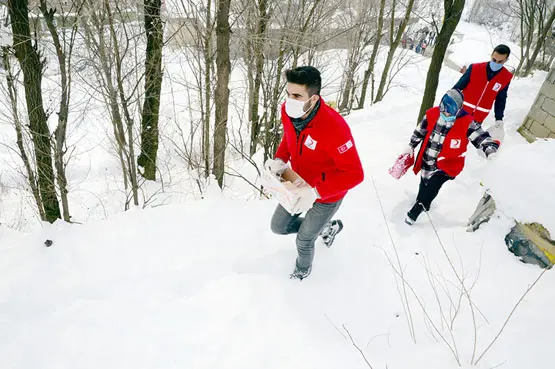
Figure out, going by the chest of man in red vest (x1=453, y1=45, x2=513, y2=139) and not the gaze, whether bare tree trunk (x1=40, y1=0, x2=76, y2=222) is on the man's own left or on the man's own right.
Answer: on the man's own right

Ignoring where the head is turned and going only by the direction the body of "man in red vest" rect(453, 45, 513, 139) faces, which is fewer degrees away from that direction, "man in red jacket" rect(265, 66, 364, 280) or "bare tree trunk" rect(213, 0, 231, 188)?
the man in red jacket

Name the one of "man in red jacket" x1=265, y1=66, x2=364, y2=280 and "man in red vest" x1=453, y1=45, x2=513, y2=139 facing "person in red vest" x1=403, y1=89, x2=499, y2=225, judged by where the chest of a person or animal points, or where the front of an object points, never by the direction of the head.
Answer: "man in red vest" x1=453, y1=45, x2=513, y2=139

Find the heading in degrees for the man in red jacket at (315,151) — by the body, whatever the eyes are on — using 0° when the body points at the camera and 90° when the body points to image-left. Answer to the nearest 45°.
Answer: approximately 45°

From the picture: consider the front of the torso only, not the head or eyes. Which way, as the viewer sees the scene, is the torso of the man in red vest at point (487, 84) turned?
toward the camera

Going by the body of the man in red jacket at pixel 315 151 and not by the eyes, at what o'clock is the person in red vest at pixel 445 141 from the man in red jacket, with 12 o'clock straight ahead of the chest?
The person in red vest is roughly at 6 o'clock from the man in red jacket.

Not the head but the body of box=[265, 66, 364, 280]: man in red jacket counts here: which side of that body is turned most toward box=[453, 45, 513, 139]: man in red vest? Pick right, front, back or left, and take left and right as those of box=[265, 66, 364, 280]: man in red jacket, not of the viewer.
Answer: back

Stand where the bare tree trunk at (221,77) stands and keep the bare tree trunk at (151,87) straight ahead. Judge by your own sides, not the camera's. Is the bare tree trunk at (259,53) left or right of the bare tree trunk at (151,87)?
right

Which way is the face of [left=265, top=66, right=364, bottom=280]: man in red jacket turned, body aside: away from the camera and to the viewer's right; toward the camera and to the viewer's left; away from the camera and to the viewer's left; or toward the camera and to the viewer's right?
toward the camera and to the viewer's left

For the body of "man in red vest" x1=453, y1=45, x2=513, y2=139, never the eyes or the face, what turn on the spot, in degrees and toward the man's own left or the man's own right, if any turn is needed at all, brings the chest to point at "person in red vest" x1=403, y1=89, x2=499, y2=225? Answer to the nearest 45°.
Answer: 0° — they already face them

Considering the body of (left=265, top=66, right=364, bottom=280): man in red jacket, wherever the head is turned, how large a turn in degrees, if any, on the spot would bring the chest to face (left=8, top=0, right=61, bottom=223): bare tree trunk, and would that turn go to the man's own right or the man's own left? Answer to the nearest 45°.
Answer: approximately 90° to the man's own right

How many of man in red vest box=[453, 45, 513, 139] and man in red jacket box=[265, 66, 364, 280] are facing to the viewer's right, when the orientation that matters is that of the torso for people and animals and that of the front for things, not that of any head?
0

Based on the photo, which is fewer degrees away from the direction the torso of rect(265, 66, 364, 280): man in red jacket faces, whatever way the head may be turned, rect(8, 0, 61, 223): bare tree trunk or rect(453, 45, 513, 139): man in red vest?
the bare tree trunk

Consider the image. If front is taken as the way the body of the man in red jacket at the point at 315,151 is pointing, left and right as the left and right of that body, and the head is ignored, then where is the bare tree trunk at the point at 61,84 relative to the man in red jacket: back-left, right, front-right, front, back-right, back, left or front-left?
right

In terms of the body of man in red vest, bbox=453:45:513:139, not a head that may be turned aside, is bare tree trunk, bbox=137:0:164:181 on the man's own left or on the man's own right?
on the man's own right
